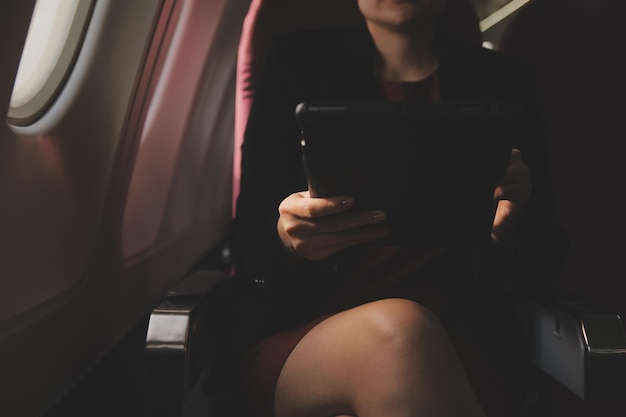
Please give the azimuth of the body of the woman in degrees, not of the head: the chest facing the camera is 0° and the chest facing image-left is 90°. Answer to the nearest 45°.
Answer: approximately 0°
